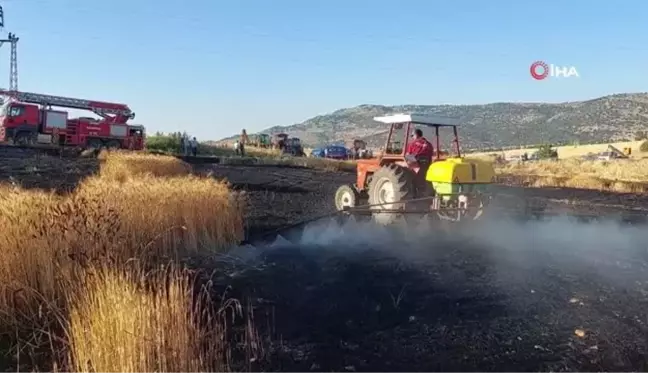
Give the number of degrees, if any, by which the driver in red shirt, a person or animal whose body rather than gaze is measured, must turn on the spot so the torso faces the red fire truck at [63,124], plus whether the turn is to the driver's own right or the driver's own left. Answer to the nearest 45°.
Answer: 0° — they already face it

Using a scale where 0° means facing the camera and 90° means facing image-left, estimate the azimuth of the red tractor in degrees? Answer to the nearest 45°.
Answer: approximately 135°

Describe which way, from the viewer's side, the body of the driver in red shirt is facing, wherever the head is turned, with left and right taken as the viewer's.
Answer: facing away from the viewer and to the left of the viewer
